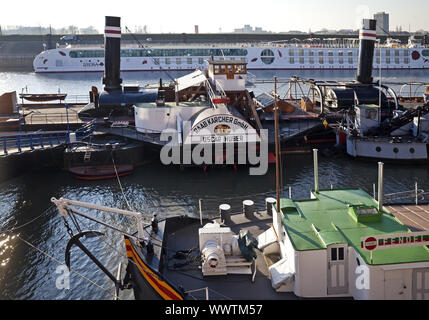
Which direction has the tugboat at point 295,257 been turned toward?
to the viewer's left
